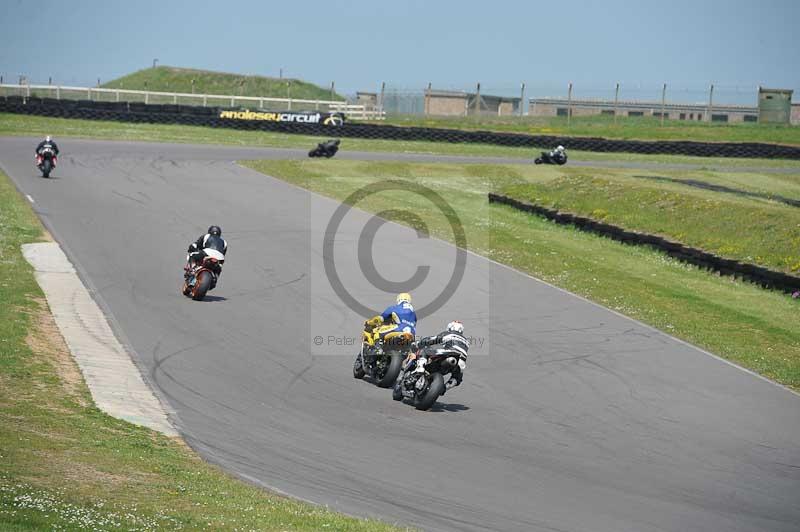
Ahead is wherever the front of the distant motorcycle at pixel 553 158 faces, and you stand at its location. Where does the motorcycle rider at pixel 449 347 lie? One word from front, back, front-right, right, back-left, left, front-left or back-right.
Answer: right

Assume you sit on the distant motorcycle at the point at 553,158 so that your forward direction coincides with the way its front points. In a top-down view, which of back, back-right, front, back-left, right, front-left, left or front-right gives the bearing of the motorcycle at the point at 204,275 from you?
right

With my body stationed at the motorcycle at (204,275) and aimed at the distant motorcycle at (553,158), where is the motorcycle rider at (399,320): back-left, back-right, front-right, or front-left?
back-right

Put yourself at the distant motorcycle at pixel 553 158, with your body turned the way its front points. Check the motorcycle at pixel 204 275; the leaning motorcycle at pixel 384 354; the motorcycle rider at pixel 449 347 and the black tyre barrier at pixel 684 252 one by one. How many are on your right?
4

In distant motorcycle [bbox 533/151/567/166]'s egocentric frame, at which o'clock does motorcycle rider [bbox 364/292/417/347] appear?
The motorcycle rider is roughly at 3 o'clock from the distant motorcycle.

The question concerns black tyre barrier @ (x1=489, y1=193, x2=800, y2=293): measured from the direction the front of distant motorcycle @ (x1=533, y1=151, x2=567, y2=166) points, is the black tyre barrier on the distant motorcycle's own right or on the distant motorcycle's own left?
on the distant motorcycle's own right

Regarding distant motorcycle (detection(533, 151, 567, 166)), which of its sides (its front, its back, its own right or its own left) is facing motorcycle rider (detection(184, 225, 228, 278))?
right

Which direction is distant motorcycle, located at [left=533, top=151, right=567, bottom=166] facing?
to the viewer's right

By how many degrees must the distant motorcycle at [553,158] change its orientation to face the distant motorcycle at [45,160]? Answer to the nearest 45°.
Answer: approximately 135° to its right
